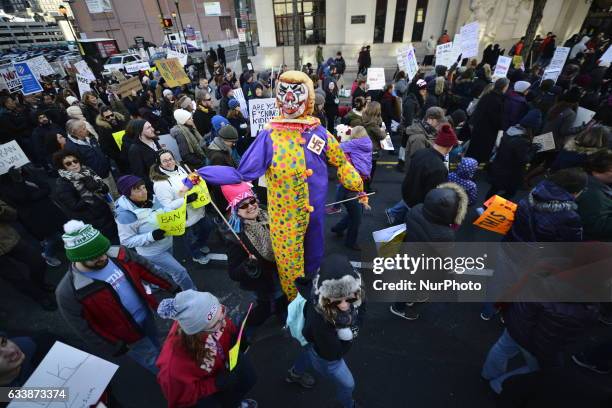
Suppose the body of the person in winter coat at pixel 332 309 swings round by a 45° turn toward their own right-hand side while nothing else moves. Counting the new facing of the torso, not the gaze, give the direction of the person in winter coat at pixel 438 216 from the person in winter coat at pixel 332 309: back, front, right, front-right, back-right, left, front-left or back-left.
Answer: back-left

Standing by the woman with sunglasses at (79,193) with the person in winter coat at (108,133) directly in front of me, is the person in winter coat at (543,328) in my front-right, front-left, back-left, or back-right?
back-right

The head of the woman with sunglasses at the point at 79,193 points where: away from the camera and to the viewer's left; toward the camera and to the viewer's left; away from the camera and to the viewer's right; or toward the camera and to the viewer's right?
toward the camera and to the viewer's right

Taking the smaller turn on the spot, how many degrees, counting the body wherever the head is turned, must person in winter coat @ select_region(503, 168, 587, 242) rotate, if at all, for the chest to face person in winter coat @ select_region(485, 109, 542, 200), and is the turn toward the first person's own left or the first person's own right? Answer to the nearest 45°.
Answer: approximately 45° to the first person's own left

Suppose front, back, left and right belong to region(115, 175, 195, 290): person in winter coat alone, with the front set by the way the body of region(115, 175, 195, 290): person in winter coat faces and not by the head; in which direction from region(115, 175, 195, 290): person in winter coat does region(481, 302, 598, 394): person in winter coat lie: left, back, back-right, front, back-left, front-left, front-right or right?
front
